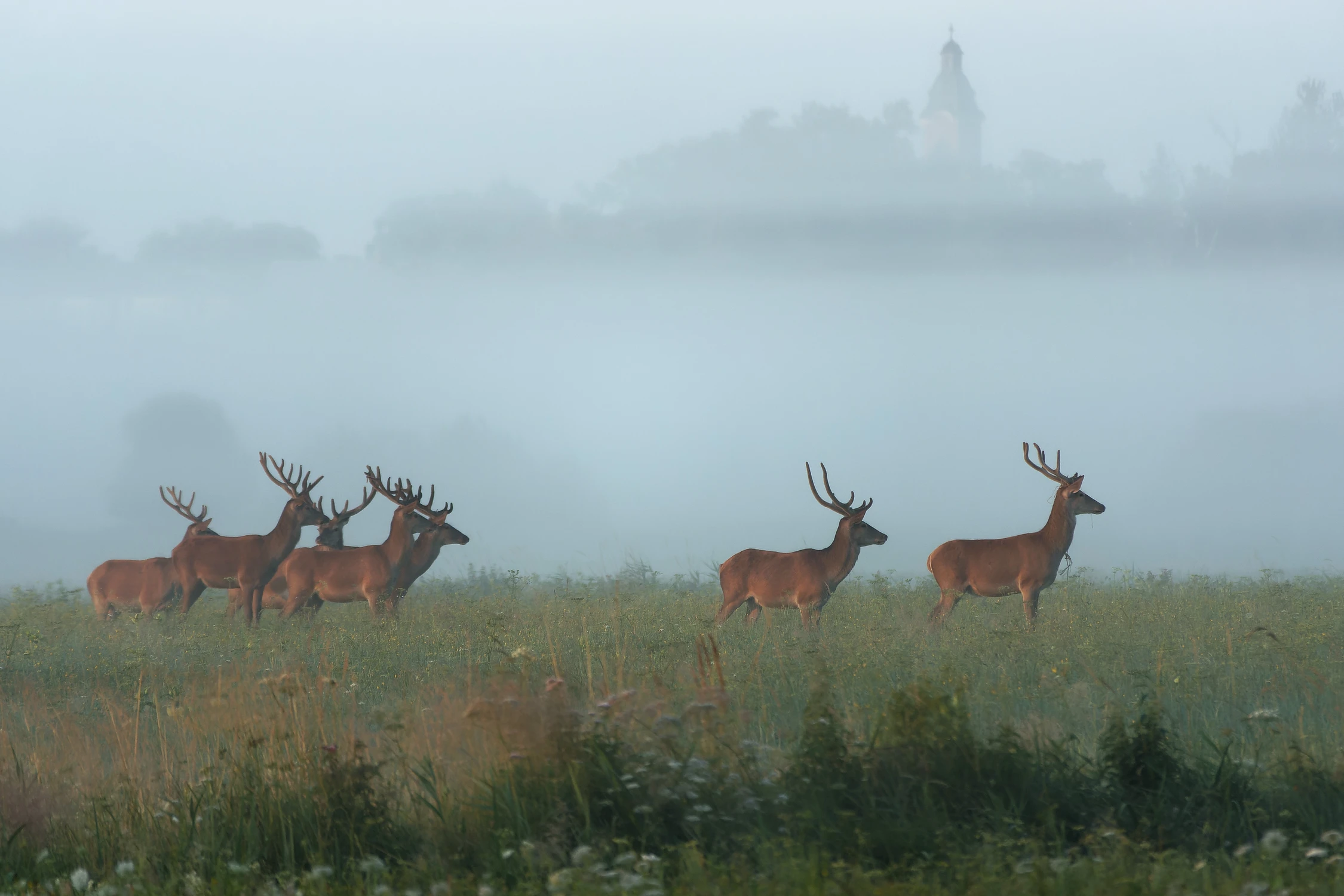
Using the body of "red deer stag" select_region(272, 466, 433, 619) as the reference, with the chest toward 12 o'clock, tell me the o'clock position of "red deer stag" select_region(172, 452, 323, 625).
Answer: "red deer stag" select_region(172, 452, 323, 625) is roughly at 7 o'clock from "red deer stag" select_region(272, 466, 433, 619).

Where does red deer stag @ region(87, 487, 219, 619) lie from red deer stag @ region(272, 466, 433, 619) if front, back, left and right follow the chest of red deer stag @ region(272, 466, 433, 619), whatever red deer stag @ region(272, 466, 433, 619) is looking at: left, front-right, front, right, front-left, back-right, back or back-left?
back-left

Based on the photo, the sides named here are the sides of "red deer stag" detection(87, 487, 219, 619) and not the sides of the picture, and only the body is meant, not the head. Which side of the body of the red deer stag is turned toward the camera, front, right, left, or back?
right

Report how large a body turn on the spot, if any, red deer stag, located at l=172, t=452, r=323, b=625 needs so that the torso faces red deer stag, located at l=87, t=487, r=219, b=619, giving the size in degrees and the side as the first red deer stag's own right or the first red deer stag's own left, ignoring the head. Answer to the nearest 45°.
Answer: approximately 135° to the first red deer stag's own left

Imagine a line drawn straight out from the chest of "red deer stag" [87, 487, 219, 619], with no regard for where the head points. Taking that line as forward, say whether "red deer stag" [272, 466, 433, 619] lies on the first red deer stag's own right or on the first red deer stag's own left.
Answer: on the first red deer stag's own right

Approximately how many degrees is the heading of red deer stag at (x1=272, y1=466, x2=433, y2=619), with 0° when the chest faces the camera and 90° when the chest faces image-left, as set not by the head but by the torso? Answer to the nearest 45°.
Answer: approximately 270°

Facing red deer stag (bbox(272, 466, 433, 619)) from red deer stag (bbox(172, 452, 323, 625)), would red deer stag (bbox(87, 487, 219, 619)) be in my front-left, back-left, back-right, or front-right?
back-left

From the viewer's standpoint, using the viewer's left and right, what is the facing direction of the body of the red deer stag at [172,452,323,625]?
facing to the right of the viewer
